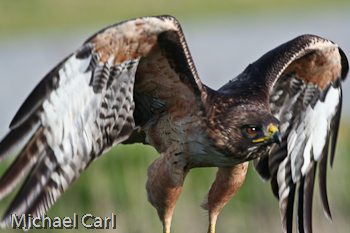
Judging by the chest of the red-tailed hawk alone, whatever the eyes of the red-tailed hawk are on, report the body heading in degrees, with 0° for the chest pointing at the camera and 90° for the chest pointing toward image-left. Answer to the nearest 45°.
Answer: approximately 315°
